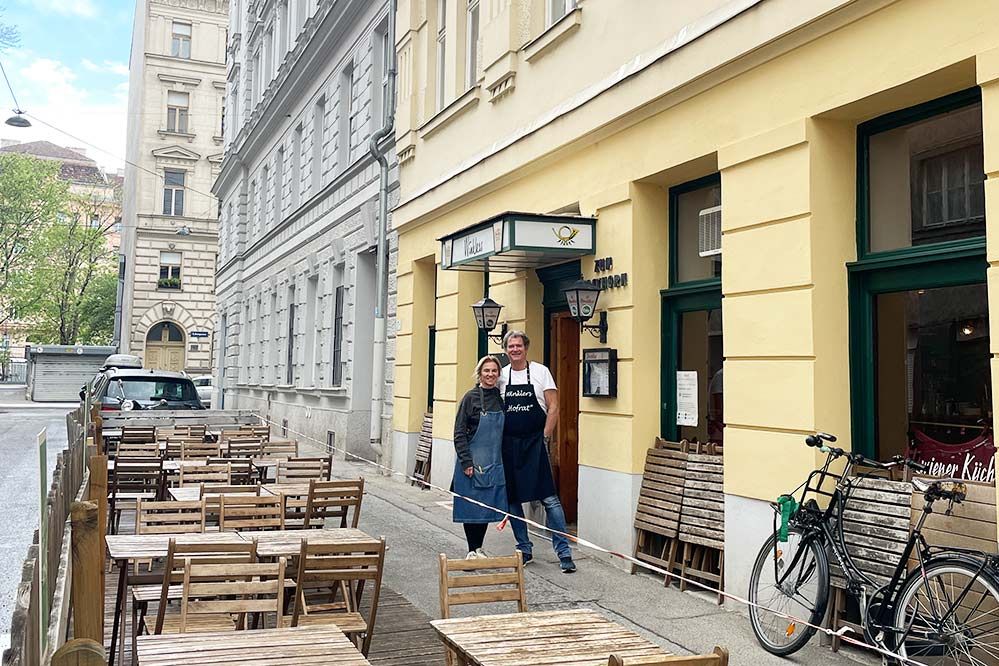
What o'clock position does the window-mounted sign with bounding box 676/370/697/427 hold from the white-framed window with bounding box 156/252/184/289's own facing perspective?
The window-mounted sign is roughly at 12 o'clock from the white-framed window.

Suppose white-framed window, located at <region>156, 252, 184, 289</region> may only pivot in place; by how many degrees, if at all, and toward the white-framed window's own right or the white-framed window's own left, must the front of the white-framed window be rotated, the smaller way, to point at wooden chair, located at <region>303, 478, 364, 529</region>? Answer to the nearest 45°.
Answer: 0° — it already faces it

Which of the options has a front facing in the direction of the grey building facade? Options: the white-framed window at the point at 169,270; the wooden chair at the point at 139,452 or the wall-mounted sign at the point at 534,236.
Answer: the white-framed window

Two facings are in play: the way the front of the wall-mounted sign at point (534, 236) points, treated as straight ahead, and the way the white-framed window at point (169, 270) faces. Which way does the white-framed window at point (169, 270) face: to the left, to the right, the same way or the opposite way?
to the left

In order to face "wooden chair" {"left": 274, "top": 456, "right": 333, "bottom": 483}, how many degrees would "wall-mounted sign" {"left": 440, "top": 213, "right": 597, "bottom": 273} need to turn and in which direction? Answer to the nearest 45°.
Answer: approximately 45° to its right

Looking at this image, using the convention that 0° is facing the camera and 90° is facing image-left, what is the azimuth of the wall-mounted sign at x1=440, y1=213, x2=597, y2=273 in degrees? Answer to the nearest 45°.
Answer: approximately 45°
